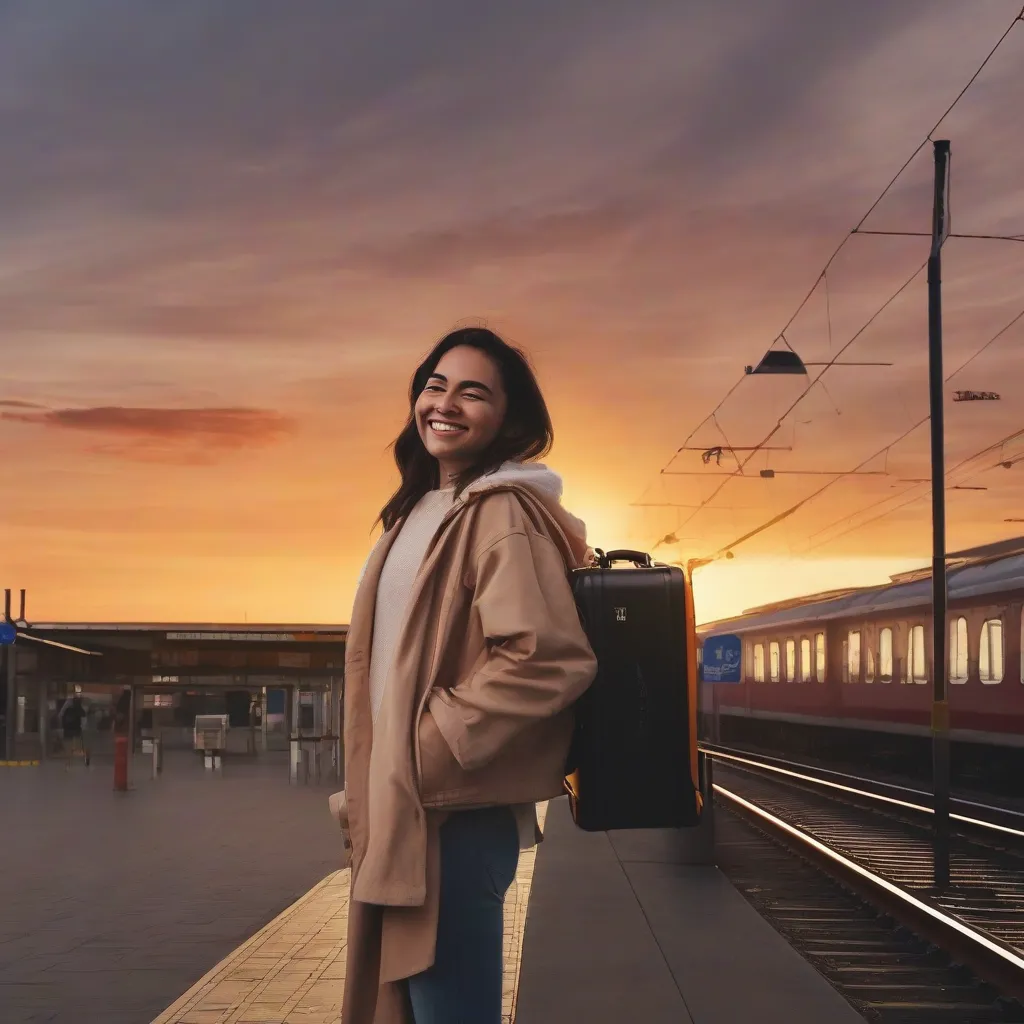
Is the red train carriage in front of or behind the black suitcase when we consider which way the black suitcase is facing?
behind

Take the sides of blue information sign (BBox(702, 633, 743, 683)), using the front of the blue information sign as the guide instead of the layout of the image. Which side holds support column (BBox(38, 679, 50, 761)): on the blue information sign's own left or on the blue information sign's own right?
on the blue information sign's own right

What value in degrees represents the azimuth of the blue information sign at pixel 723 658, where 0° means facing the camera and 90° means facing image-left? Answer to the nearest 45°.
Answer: approximately 0°

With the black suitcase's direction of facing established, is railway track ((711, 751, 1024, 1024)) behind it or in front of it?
behind

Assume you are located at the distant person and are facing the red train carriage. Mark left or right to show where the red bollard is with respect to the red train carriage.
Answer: right

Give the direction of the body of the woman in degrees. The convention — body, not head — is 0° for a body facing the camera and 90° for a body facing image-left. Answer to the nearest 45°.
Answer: approximately 45°

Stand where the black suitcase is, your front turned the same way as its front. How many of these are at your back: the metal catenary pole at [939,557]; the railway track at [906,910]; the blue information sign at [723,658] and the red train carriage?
4

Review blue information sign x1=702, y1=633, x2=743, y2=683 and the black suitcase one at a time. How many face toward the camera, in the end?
2

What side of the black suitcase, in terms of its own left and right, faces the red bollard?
back
